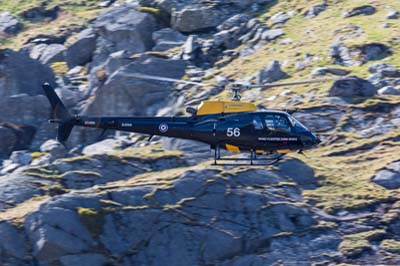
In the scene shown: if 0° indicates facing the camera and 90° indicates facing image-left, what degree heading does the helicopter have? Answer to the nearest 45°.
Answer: approximately 270°

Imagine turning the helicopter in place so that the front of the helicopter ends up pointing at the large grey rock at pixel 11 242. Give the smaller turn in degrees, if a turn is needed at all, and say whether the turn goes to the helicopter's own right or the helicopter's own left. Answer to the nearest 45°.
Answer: approximately 180°

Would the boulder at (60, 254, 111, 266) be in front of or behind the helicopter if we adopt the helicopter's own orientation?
behind

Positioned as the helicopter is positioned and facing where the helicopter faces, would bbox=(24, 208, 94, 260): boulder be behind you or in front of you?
behind
